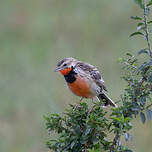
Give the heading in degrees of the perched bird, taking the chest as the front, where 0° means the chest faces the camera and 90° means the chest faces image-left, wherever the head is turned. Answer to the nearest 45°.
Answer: approximately 45°
